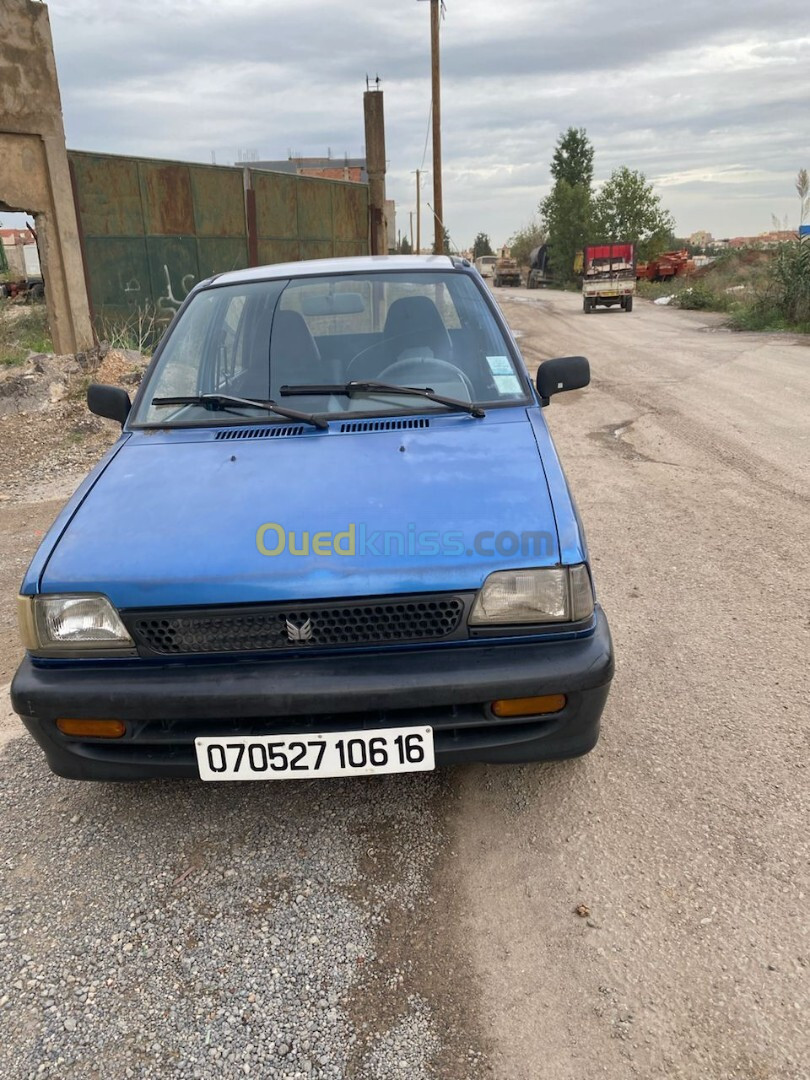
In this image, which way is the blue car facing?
toward the camera

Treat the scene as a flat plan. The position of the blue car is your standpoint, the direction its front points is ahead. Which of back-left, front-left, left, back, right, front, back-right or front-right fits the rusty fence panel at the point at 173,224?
back

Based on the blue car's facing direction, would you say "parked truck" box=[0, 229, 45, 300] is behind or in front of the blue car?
behind

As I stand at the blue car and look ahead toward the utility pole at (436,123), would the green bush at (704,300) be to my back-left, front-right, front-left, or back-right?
front-right

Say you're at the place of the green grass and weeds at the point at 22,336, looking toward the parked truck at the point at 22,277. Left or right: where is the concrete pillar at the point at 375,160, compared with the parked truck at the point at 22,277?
right

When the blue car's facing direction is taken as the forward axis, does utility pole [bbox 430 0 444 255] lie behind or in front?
behind

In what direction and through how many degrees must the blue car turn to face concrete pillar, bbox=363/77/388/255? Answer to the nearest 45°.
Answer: approximately 180°

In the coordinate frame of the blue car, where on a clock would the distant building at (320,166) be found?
The distant building is roughly at 6 o'clock from the blue car.

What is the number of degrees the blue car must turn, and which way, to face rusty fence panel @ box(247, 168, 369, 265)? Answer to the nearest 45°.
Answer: approximately 180°

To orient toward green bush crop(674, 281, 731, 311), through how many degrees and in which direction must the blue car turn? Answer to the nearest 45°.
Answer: approximately 135° to its left
